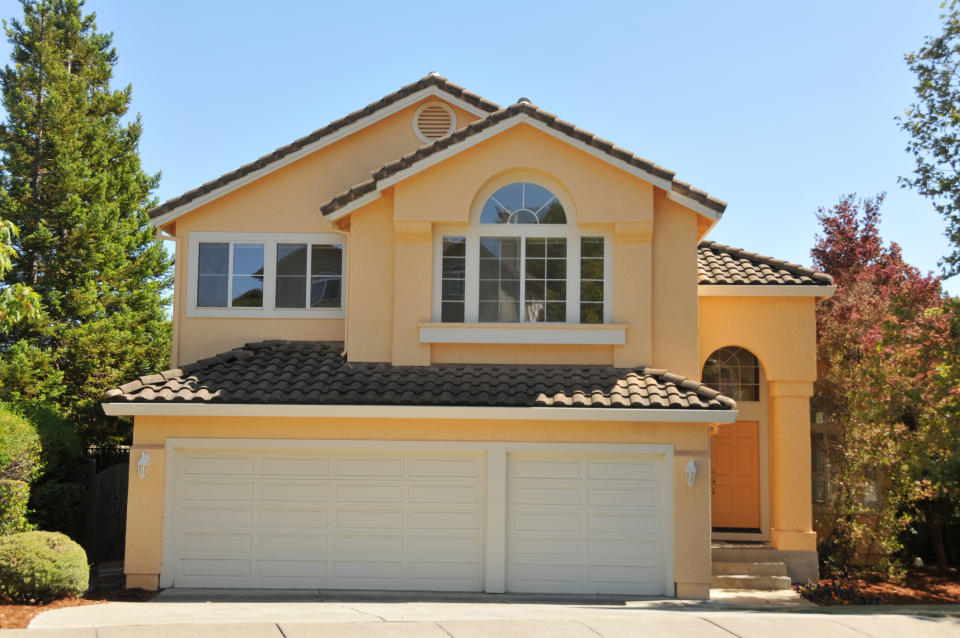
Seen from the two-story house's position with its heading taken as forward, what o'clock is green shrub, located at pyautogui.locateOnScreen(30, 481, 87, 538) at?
The green shrub is roughly at 3 o'clock from the two-story house.

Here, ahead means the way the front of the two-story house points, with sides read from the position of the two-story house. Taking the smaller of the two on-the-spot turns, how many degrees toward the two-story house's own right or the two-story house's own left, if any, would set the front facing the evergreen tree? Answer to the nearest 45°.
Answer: approximately 135° to the two-story house's own right

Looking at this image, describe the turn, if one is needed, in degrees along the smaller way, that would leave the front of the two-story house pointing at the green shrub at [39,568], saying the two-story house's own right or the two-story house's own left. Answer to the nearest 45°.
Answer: approximately 45° to the two-story house's own right

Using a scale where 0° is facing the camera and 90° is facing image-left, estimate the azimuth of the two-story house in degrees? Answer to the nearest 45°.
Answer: approximately 0°

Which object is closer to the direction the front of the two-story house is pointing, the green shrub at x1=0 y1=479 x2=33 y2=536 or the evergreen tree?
the green shrub

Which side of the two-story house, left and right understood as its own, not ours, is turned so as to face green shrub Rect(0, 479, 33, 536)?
right
